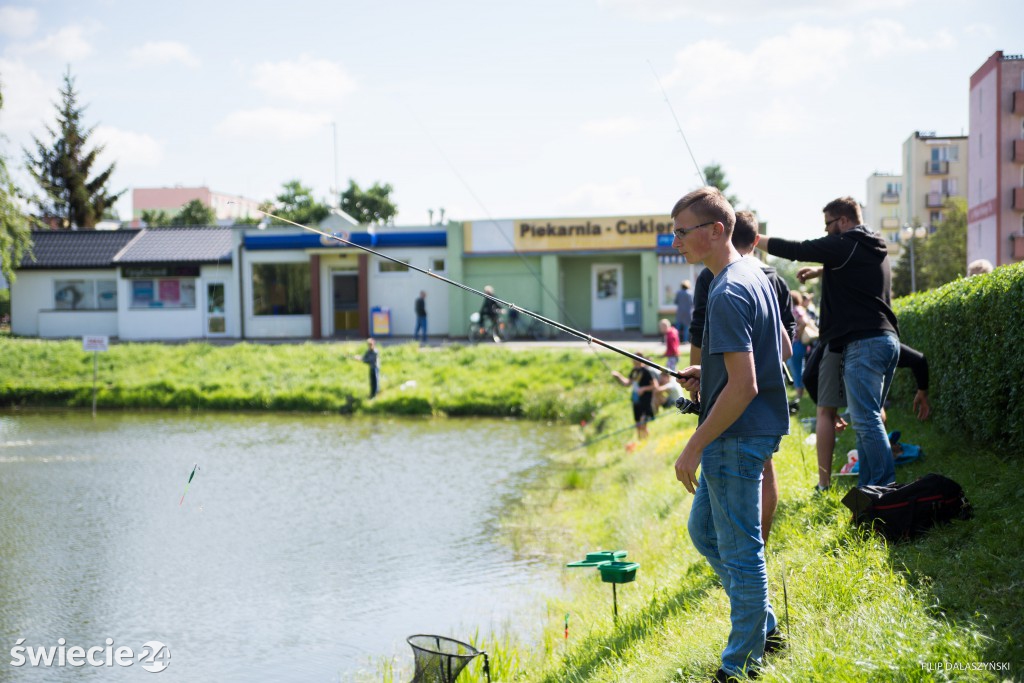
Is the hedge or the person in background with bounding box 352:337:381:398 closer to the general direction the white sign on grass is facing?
the hedge

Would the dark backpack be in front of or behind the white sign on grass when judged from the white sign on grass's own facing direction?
in front

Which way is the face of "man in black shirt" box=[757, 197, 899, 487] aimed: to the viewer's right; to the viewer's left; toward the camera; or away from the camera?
to the viewer's left

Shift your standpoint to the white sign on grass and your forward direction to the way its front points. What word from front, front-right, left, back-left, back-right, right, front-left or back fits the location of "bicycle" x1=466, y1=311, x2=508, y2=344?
left

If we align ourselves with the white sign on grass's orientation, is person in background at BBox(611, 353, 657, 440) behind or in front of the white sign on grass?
in front

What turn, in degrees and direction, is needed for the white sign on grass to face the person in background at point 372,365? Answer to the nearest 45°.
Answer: approximately 45° to its left

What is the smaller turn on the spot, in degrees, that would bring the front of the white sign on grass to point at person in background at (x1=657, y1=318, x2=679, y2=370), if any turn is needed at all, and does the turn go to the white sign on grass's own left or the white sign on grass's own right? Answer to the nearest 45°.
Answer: approximately 45° to the white sign on grass's own left

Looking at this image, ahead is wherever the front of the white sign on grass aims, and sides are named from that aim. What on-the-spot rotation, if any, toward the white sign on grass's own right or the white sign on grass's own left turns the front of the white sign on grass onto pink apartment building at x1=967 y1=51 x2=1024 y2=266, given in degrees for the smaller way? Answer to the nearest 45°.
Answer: approximately 90° to the white sign on grass's own left

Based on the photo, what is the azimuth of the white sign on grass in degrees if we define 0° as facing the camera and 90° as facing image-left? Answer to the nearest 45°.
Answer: approximately 0°
